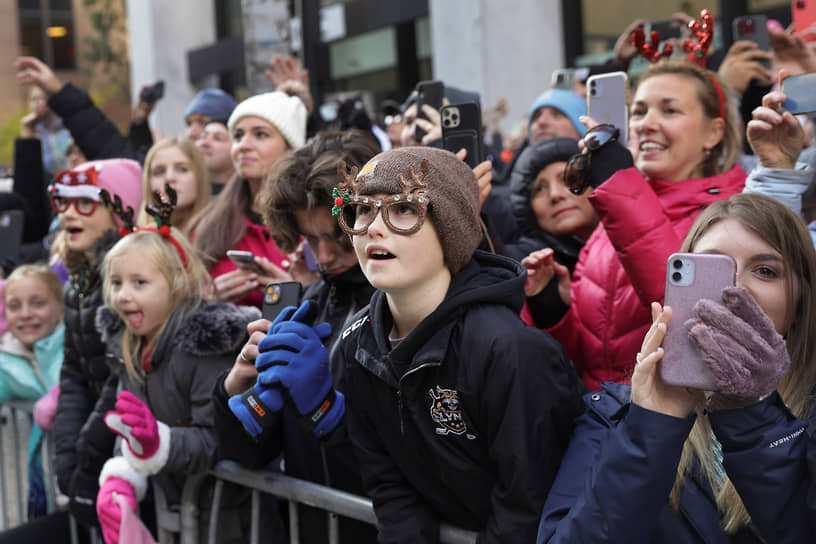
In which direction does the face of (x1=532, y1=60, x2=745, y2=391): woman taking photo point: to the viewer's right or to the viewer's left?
to the viewer's left

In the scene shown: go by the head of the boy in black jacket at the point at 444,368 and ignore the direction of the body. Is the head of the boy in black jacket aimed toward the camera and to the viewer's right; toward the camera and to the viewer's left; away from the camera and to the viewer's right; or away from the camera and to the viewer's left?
toward the camera and to the viewer's left

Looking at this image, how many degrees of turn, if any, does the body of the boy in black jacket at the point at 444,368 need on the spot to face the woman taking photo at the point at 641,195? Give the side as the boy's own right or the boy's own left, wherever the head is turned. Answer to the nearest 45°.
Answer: approximately 180°

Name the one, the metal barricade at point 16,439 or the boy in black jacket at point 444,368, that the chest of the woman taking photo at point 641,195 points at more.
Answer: the boy in black jacket

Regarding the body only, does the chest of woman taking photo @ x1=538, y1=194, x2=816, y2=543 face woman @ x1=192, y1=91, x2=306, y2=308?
no

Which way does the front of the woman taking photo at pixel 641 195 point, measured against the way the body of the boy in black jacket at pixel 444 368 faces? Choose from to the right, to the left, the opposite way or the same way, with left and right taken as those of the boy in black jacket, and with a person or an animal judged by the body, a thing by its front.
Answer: the same way

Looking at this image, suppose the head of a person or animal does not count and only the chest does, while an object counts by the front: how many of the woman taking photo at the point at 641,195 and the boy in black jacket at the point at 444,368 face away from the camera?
0

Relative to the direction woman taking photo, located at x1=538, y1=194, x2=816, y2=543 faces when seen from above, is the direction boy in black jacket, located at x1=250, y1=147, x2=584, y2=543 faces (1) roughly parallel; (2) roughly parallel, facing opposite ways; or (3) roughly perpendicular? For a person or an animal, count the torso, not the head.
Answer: roughly parallel

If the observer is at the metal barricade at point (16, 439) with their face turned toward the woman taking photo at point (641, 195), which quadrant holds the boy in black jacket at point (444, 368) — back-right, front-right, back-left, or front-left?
front-right

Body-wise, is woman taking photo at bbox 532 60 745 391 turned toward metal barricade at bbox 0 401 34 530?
no

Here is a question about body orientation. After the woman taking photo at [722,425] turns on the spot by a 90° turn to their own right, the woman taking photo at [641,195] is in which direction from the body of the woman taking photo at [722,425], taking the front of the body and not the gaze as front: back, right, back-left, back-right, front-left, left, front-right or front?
front-right

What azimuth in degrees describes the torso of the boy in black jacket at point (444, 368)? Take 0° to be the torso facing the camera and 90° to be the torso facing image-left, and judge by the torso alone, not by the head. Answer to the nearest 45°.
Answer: approximately 45°

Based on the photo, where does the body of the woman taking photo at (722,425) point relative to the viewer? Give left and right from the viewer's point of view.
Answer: facing the viewer and to the left of the viewer
